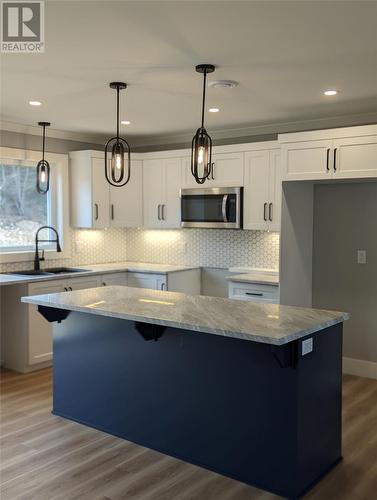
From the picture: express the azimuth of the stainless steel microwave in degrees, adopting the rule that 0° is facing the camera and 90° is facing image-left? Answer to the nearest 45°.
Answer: approximately 45°

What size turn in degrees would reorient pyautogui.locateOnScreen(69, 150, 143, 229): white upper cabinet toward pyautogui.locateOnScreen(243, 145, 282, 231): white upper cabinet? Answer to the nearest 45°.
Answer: approximately 45° to its left

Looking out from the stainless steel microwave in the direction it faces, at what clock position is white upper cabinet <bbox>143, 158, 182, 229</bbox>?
The white upper cabinet is roughly at 3 o'clock from the stainless steel microwave.

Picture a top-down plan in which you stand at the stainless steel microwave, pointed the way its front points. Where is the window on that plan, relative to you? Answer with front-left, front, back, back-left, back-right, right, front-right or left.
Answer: front-right

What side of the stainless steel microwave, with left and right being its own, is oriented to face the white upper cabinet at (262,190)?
left

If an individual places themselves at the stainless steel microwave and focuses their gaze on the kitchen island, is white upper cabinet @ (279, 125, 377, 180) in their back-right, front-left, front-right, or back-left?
front-left

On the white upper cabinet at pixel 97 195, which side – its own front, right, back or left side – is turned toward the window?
right

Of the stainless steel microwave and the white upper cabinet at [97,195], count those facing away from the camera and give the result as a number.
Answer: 0

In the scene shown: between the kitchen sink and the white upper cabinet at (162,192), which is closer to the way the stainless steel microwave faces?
the kitchen sink

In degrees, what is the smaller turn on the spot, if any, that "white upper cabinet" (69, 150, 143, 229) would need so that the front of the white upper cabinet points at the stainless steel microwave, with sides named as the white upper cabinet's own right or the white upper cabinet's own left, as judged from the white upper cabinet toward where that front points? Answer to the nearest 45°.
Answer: approximately 45° to the white upper cabinet's own left

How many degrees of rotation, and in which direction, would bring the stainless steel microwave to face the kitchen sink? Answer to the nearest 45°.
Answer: approximately 45° to its right

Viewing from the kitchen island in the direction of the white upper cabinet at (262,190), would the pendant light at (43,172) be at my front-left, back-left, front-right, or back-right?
front-left

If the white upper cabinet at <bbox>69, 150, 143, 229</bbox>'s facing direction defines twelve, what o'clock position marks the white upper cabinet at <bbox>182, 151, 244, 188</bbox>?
the white upper cabinet at <bbox>182, 151, 244, 188</bbox> is roughly at 10 o'clock from the white upper cabinet at <bbox>69, 150, 143, 229</bbox>.

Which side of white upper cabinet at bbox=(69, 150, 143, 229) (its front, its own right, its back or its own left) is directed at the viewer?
front

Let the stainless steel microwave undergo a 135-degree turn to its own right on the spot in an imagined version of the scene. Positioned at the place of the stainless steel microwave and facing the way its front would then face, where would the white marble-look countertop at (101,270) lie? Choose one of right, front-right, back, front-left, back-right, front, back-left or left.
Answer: left

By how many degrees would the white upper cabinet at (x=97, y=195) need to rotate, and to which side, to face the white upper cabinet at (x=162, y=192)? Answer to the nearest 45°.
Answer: approximately 90° to its left

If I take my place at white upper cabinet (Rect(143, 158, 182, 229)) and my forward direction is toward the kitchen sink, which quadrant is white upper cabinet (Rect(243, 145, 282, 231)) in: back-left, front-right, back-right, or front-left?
back-left

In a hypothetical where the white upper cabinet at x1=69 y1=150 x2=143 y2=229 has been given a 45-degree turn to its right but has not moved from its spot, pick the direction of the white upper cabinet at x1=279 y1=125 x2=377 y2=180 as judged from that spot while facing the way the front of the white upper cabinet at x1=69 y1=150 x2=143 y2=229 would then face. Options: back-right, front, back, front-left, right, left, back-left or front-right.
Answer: left

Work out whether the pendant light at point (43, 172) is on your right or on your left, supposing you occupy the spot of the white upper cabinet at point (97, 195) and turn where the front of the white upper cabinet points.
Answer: on your right

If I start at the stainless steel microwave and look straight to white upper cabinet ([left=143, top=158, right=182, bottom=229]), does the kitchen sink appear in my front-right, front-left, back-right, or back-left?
front-left

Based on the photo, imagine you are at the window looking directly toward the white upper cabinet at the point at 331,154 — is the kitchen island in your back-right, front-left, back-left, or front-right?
front-right
